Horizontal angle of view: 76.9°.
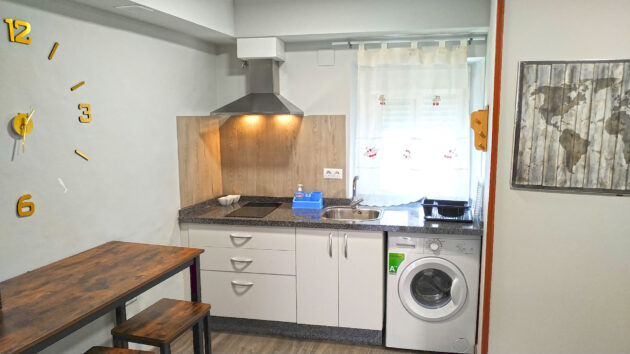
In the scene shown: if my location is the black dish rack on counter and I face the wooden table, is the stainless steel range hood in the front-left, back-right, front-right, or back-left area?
front-right

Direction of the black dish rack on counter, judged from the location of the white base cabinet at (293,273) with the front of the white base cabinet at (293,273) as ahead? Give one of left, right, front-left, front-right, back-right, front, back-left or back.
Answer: left

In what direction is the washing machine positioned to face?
toward the camera

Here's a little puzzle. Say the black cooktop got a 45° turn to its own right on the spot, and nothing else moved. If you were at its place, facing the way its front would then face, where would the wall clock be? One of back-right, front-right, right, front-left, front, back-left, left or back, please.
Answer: front

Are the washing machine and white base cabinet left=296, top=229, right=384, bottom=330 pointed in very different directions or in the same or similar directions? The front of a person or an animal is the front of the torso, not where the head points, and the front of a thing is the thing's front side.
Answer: same or similar directions

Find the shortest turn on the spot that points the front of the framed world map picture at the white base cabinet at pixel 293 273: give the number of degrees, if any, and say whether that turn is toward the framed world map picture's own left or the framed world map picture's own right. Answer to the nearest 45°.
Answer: approximately 90° to the framed world map picture's own right

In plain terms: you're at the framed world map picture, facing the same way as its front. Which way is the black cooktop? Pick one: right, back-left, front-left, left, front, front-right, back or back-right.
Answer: right

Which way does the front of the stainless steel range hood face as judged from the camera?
facing the viewer

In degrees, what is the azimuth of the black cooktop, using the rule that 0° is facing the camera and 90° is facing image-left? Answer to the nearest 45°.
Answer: approximately 0°

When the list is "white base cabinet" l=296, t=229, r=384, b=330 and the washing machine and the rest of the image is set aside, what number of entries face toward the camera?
2

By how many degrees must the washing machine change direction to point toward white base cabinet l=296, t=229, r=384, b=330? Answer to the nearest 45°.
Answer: approximately 90° to its right

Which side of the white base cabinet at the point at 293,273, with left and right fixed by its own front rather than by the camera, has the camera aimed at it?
front

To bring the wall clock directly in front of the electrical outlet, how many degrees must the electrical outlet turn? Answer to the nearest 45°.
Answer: approximately 45° to its right

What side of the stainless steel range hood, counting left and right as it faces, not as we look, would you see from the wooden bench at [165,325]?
front
